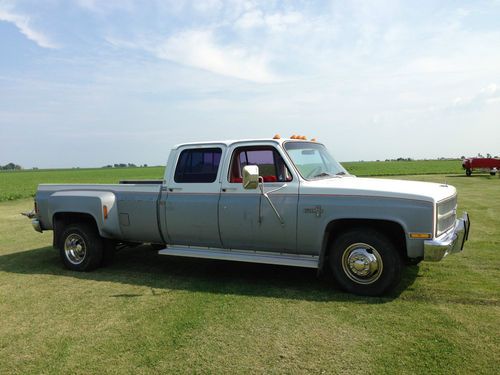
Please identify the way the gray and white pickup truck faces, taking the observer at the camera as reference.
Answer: facing the viewer and to the right of the viewer

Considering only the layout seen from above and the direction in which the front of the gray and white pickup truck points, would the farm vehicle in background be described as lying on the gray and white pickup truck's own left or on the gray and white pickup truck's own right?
on the gray and white pickup truck's own left
